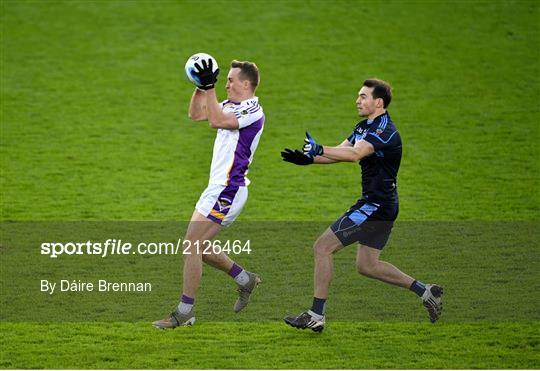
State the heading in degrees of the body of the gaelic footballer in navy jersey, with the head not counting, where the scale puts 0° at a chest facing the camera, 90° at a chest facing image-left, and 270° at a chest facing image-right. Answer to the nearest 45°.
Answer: approximately 90°
